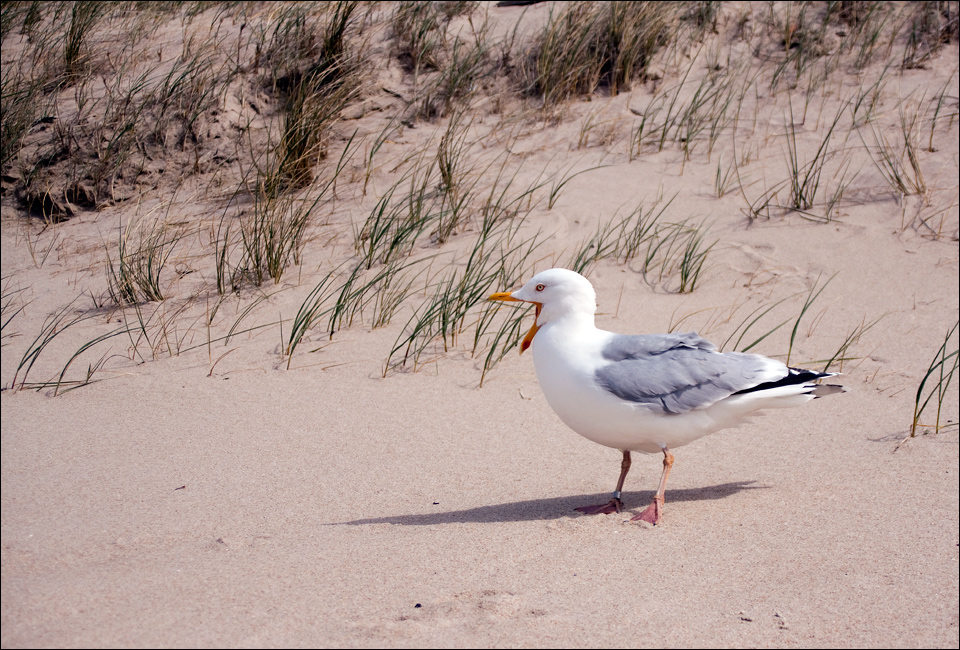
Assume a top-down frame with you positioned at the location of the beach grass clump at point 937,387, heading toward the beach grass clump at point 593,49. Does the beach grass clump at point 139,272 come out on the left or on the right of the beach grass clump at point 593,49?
left

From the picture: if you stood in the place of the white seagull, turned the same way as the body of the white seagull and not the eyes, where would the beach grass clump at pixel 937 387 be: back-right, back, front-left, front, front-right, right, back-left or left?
back-right

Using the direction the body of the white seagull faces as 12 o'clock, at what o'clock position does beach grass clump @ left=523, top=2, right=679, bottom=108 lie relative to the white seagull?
The beach grass clump is roughly at 3 o'clock from the white seagull.

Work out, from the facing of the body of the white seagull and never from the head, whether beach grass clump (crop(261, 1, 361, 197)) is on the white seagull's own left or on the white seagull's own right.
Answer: on the white seagull's own right

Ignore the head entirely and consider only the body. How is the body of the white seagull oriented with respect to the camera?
to the viewer's left
